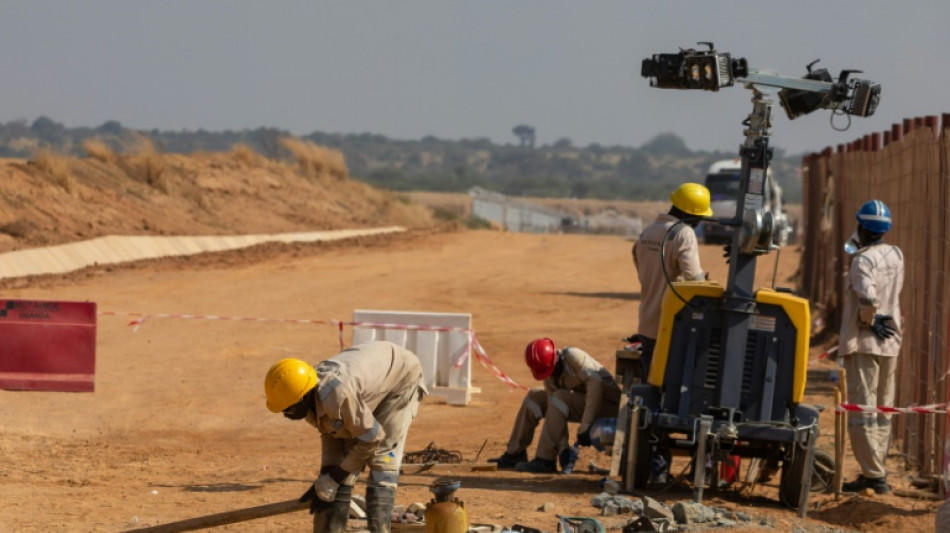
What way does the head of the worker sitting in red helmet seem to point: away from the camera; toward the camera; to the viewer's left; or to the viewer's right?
to the viewer's left

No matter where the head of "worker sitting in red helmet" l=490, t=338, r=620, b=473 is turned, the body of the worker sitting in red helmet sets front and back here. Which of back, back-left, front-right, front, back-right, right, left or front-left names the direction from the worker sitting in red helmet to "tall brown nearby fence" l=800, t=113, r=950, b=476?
back

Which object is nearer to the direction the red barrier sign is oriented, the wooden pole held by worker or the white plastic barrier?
the wooden pole held by worker

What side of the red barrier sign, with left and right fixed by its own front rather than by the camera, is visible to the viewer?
front

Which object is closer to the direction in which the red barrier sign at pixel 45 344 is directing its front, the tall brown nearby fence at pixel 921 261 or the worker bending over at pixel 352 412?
the worker bending over

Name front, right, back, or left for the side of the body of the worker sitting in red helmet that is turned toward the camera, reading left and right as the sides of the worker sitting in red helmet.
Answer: left

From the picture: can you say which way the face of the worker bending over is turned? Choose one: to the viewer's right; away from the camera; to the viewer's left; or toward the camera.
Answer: to the viewer's left

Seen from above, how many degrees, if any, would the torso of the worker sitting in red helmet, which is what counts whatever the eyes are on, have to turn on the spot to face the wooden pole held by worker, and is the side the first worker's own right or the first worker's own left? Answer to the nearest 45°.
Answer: approximately 45° to the first worker's own left

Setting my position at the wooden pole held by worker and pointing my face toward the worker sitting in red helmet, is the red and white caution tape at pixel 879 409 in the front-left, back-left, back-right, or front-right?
front-right
